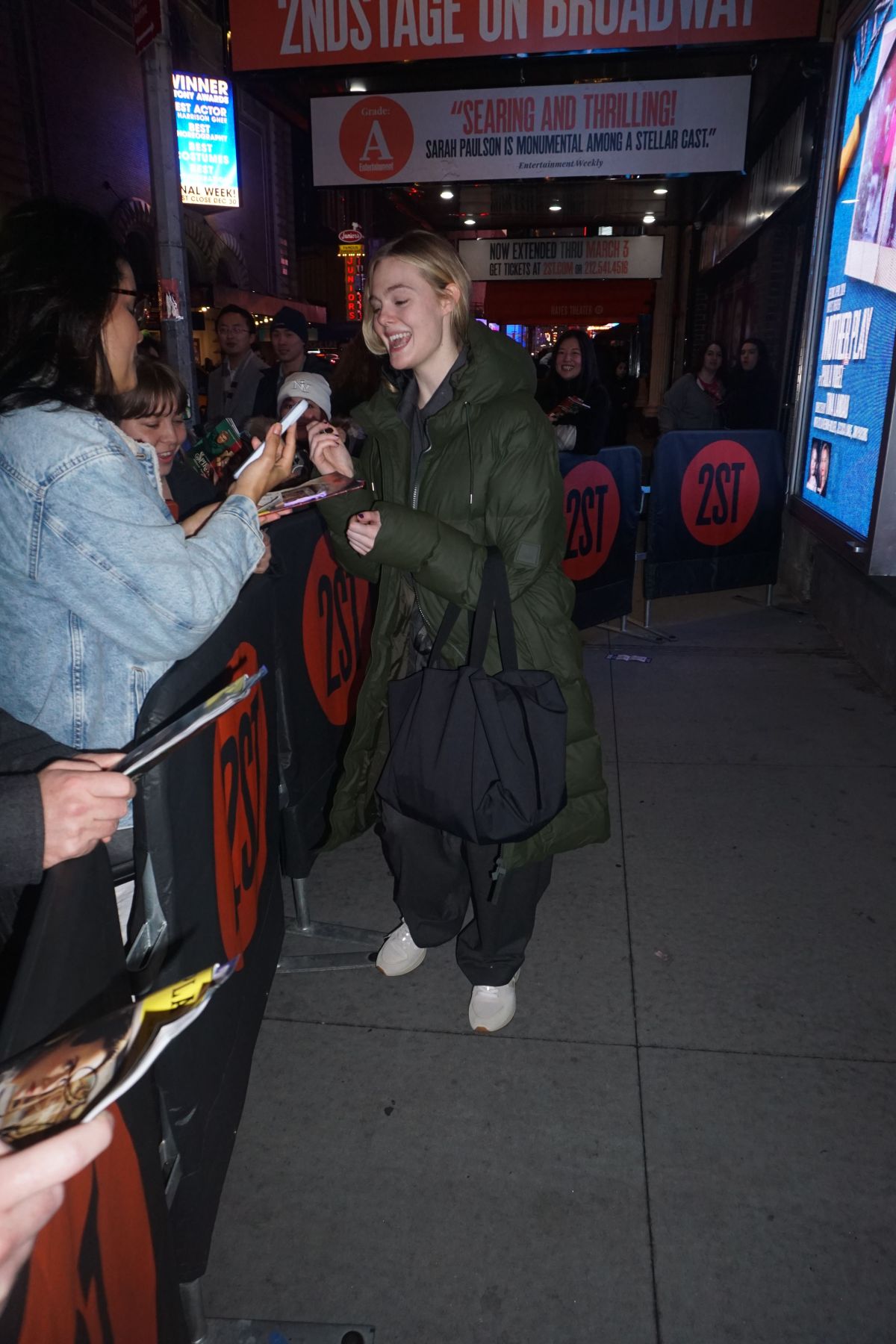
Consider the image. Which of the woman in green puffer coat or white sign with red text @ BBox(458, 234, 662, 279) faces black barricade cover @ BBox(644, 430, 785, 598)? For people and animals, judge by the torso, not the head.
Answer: the white sign with red text

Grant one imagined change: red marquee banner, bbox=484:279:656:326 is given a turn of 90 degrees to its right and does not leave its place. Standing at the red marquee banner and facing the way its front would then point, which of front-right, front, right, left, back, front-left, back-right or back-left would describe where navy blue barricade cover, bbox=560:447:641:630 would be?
left

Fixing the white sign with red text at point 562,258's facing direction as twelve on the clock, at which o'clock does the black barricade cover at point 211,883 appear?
The black barricade cover is roughly at 12 o'clock from the white sign with red text.

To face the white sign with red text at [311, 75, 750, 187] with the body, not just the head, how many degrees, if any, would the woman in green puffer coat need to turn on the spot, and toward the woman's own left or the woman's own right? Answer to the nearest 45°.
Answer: approximately 135° to the woman's own right

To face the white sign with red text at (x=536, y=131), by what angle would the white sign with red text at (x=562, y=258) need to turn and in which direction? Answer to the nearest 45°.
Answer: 0° — it already faces it

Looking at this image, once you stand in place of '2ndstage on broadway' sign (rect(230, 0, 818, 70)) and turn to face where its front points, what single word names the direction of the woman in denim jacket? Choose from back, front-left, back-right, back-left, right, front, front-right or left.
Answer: front

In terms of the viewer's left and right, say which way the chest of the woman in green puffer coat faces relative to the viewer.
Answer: facing the viewer and to the left of the viewer

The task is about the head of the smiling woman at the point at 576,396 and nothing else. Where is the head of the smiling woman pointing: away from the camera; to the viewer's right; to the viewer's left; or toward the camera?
toward the camera

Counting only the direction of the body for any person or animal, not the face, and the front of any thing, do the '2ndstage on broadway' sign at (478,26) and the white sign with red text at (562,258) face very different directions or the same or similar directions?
same or similar directions

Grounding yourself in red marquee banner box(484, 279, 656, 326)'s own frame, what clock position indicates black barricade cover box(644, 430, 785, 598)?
The black barricade cover is roughly at 12 o'clock from the red marquee banner.

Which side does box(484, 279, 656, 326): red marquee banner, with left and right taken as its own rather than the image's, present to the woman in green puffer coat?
front

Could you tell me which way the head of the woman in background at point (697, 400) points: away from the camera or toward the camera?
toward the camera

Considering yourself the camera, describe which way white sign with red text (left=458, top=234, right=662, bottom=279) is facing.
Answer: facing the viewer

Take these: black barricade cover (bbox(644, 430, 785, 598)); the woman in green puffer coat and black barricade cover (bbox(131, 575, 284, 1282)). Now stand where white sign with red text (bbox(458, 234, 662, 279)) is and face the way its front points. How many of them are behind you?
0

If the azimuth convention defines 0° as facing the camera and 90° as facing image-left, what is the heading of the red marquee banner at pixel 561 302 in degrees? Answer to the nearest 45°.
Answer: approximately 0°

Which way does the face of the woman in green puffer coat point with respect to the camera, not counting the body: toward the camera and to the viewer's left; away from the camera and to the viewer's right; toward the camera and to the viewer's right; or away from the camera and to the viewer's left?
toward the camera and to the viewer's left
